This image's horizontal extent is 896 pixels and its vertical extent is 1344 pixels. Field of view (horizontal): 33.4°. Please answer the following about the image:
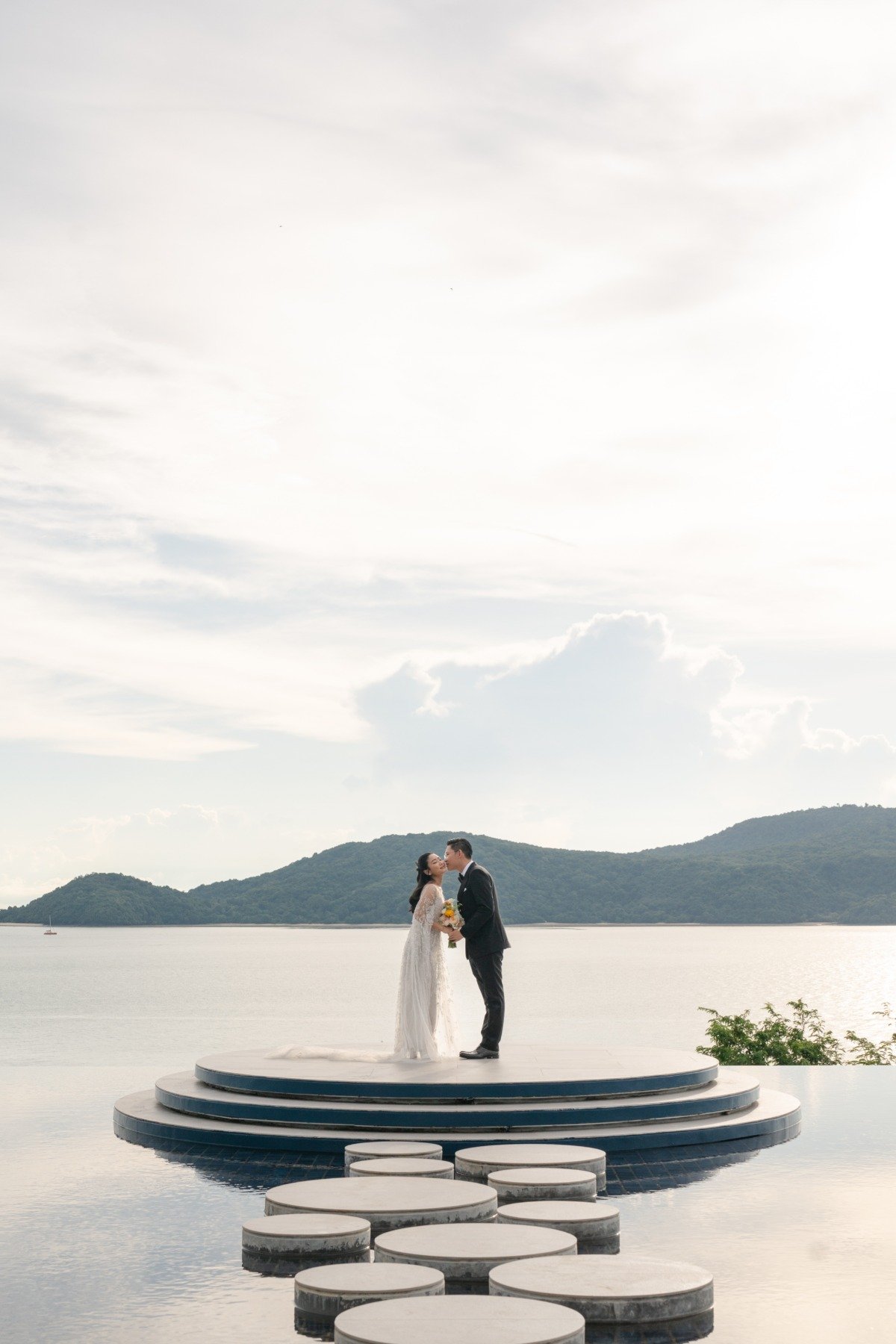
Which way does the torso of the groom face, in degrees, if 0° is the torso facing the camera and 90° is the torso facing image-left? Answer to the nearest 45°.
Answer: approximately 90°

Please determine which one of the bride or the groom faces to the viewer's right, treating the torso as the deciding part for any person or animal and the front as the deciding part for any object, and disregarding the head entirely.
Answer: the bride

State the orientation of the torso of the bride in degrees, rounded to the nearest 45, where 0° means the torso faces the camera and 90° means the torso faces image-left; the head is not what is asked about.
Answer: approximately 270°

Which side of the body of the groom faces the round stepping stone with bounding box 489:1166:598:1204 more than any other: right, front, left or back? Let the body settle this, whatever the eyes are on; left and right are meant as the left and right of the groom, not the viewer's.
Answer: left

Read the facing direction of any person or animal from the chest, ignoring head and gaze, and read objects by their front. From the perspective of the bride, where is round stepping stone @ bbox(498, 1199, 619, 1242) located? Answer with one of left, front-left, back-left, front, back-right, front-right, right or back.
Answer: right

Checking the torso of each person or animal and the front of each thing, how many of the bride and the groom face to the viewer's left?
1

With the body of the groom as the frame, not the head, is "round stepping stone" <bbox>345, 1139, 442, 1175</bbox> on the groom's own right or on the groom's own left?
on the groom's own left

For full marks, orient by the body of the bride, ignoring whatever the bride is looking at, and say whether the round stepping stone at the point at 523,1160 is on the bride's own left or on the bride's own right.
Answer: on the bride's own right

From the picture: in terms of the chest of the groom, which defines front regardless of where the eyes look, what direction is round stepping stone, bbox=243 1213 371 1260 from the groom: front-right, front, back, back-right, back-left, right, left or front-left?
left

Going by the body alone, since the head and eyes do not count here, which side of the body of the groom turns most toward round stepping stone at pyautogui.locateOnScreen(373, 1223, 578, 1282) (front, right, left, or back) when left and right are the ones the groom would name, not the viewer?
left

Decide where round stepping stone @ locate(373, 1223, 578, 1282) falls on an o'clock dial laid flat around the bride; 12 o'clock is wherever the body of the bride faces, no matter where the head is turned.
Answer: The round stepping stone is roughly at 3 o'clock from the bride.

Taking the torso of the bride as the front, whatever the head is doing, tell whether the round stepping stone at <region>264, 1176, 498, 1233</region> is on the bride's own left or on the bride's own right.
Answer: on the bride's own right

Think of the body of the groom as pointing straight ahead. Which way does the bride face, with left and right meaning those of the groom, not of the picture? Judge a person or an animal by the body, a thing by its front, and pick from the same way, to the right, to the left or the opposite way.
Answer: the opposite way

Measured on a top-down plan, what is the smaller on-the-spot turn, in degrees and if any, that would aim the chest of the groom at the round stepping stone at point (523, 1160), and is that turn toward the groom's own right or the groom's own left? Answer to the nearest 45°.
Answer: approximately 90° to the groom's own left
